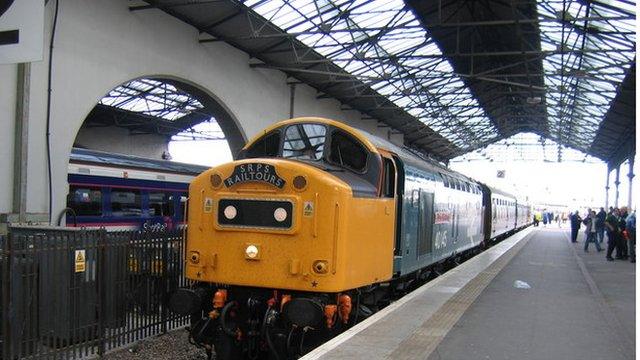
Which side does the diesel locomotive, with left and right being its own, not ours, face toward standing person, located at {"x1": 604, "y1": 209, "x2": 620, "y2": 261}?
back

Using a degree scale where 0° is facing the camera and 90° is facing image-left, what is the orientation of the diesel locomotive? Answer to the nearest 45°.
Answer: approximately 45°

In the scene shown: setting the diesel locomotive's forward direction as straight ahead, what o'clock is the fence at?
The fence is roughly at 2 o'clock from the diesel locomotive.

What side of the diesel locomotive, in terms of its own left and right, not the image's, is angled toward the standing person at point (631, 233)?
back

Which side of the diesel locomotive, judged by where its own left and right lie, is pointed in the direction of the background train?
right

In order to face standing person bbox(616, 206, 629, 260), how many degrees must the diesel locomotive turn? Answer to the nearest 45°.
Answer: approximately 180°
